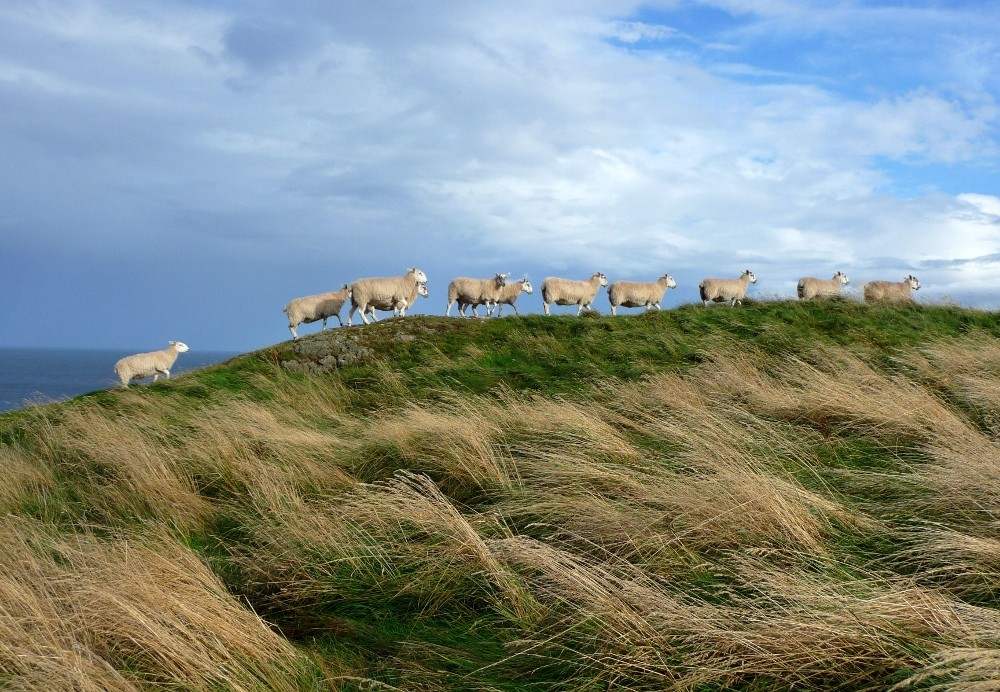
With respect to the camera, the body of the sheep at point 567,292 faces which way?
to the viewer's right

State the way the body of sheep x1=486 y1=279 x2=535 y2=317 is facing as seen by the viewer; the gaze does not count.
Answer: to the viewer's right

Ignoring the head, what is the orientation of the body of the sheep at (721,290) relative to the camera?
to the viewer's right

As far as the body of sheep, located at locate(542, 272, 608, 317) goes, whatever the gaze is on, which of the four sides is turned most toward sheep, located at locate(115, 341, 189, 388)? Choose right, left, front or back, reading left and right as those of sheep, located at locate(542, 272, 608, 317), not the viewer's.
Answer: back

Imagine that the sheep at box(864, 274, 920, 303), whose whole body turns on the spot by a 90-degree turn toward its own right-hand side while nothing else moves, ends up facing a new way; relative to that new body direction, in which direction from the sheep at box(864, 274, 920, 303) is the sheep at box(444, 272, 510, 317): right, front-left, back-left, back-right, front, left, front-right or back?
front-right

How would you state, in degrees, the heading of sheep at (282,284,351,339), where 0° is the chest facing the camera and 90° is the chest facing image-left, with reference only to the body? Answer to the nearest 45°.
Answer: approximately 270°

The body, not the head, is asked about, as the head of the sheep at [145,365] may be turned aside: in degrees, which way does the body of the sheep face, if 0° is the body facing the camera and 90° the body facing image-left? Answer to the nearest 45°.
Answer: approximately 270°

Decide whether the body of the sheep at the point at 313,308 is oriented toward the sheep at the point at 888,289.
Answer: yes

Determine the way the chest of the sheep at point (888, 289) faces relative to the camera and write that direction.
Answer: to the viewer's right

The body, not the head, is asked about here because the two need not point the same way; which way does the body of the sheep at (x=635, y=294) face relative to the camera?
to the viewer's right

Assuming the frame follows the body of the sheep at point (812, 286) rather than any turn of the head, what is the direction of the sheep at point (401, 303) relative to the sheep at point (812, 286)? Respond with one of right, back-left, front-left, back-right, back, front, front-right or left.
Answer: back-right

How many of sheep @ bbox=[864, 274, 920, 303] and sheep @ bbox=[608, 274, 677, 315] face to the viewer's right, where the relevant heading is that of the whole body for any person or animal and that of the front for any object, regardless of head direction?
2
